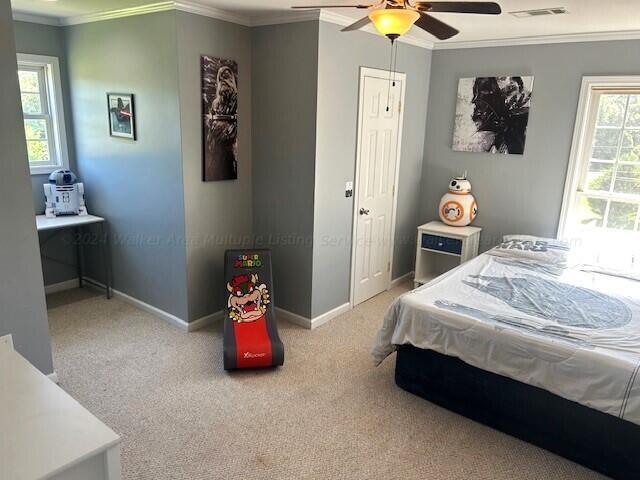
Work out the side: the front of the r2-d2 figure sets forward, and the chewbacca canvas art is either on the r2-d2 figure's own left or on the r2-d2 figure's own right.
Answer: on the r2-d2 figure's own left

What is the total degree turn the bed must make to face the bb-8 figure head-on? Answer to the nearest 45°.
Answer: approximately 135° to its right

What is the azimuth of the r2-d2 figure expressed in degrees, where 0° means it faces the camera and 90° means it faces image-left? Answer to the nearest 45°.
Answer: approximately 0°

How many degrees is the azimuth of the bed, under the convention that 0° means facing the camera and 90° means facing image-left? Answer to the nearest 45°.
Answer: approximately 45°

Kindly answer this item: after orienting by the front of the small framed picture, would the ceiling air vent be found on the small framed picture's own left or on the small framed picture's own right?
on the small framed picture's own left

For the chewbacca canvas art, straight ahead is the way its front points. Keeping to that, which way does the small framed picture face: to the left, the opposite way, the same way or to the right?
to the right

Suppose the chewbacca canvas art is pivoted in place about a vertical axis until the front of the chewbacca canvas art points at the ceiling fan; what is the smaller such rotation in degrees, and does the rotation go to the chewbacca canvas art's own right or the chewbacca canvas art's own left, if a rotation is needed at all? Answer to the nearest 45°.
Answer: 0° — it already faces it

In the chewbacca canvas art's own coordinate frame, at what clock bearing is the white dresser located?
The white dresser is roughly at 2 o'clock from the chewbacca canvas art.
